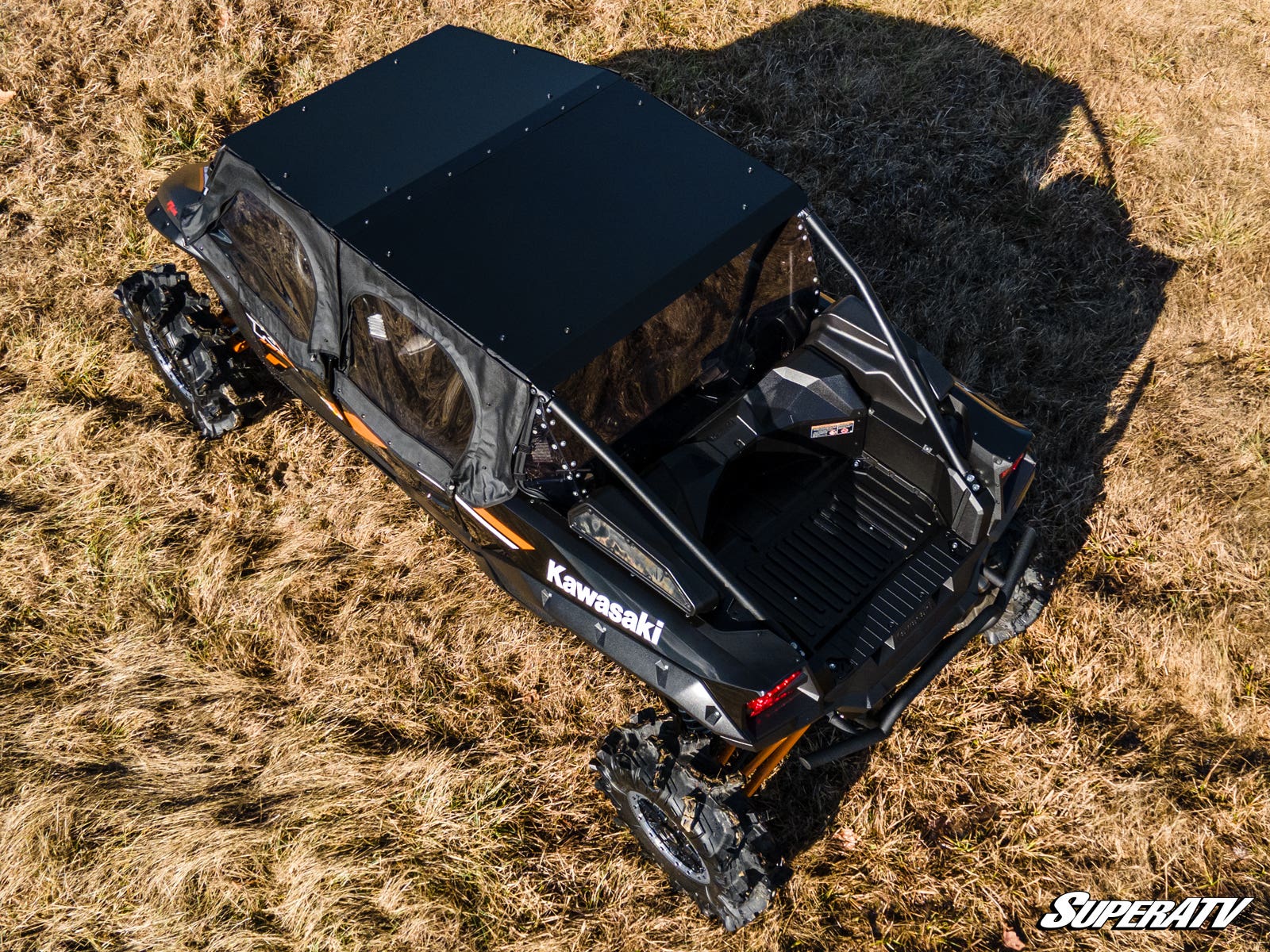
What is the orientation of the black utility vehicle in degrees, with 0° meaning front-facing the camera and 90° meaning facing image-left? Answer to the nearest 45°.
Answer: approximately 135°
